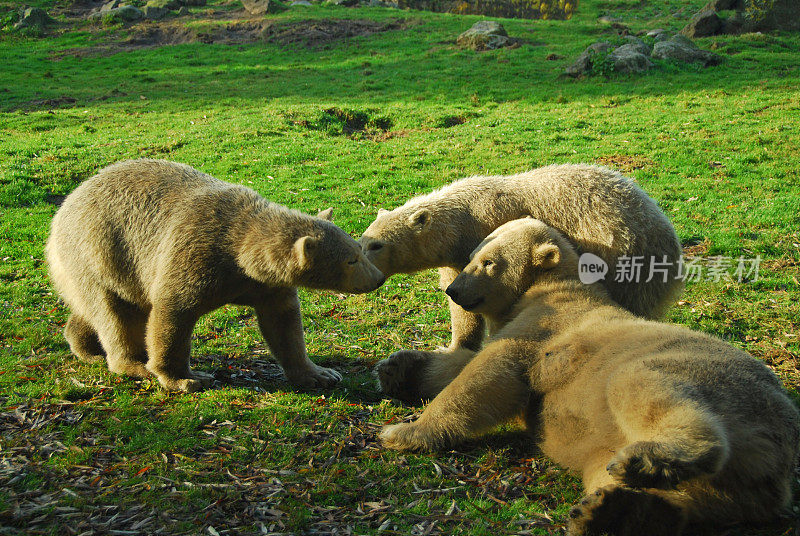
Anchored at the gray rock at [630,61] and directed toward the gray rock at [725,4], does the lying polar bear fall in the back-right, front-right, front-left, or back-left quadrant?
back-right

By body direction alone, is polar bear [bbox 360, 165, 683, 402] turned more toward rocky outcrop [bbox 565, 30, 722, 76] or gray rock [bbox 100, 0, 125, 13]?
the gray rock

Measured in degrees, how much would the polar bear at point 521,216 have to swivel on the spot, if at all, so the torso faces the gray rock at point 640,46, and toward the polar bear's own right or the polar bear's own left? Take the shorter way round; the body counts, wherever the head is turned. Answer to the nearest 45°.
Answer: approximately 90° to the polar bear's own right

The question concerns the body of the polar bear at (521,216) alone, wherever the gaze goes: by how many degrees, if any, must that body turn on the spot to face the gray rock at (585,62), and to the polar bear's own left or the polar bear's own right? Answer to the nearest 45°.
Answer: approximately 90° to the polar bear's own right

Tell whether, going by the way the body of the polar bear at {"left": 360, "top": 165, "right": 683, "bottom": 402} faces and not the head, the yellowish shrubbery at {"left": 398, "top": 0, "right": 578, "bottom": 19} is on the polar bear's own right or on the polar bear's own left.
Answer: on the polar bear's own right

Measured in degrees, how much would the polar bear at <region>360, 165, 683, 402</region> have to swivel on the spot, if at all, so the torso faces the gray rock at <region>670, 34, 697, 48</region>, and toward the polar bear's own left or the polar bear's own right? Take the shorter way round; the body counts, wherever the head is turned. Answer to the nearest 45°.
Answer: approximately 90° to the polar bear's own right

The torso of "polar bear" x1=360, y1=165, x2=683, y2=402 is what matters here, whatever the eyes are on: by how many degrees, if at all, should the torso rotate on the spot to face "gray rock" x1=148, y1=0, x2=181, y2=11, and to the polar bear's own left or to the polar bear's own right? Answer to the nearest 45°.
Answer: approximately 45° to the polar bear's own right

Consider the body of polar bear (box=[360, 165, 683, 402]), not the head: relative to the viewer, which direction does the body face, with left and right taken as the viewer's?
facing to the left of the viewer

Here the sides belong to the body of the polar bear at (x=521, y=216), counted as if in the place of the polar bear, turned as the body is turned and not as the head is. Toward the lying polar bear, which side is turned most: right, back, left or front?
left

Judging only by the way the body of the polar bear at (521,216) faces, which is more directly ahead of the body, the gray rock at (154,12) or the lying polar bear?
the gray rock
